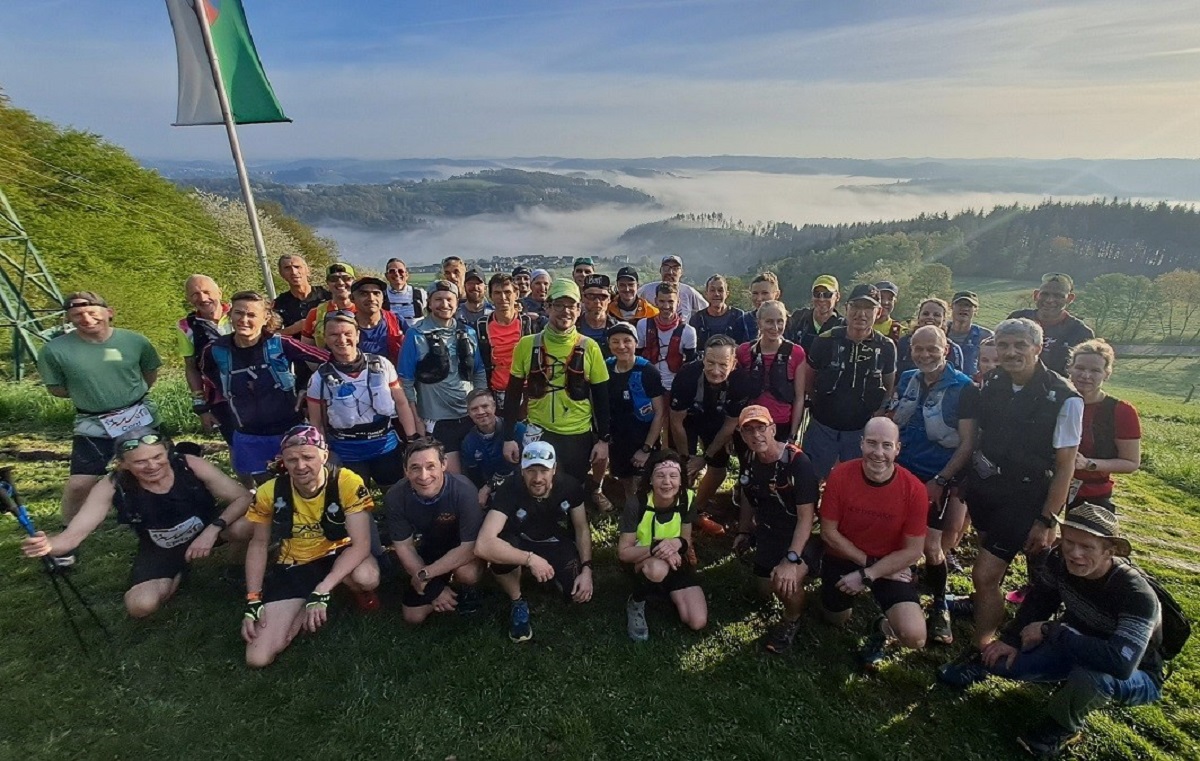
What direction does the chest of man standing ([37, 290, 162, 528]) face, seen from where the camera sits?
toward the camera

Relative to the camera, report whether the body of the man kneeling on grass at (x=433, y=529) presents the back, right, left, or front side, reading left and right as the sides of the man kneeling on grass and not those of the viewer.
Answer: front

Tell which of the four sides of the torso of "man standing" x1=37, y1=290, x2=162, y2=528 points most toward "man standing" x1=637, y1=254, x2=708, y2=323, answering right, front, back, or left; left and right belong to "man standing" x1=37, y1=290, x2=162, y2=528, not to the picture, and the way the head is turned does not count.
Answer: left

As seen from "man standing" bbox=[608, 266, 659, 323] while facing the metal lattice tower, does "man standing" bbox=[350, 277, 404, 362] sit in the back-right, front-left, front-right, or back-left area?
front-left

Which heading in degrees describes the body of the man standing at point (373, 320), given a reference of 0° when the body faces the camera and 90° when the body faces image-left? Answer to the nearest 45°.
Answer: approximately 0°

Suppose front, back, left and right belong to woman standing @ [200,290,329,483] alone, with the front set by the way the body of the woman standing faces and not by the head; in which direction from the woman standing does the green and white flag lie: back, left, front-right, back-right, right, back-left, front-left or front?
back

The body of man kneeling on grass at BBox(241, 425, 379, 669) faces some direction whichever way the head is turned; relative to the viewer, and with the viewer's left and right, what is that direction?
facing the viewer

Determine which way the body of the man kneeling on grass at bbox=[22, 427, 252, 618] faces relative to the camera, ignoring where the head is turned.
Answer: toward the camera

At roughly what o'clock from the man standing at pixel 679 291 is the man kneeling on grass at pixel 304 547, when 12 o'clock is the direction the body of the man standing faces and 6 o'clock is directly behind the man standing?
The man kneeling on grass is roughly at 1 o'clock from the man standing.

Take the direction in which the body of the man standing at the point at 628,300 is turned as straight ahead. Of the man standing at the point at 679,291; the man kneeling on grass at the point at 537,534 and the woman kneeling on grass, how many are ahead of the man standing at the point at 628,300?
2

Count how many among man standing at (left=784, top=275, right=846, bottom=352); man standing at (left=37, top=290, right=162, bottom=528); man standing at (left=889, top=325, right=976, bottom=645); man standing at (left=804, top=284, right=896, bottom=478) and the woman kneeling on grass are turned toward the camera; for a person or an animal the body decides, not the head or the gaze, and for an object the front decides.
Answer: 5

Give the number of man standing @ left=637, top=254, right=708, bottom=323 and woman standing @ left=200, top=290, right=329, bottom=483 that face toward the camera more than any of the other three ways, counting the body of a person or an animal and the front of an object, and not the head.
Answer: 2

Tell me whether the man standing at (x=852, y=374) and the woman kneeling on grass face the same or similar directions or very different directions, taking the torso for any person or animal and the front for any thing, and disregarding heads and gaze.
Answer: same or similar directions

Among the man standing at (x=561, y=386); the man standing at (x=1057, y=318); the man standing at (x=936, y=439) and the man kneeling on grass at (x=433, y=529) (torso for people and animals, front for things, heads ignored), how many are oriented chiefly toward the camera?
4

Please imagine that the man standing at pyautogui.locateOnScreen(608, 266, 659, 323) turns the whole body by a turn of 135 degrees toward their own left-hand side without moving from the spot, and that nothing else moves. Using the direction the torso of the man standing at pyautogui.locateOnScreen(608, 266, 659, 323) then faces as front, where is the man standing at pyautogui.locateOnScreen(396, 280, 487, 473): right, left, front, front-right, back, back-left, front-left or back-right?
back

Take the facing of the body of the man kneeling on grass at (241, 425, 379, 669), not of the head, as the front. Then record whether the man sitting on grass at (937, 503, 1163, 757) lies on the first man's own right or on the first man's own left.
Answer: on the first man's own left

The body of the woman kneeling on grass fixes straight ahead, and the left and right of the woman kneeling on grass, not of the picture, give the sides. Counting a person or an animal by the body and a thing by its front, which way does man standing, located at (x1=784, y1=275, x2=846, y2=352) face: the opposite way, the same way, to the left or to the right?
the same way

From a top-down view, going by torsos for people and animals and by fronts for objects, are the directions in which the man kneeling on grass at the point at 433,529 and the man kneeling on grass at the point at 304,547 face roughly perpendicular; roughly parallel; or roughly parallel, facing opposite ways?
roughly parallel

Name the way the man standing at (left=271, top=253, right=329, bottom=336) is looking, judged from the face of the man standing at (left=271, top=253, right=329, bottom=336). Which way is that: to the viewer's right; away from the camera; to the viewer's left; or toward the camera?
toward the camera

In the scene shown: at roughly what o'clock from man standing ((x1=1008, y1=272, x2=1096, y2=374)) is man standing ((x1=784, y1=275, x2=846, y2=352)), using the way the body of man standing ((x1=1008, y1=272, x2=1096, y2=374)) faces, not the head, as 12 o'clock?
man standing ((x1=784, y1=275, x2=846, y2=352)) is roughly at 2 o'clock from man standing ((x1=1008, y1=272, x2=1096, y2=374)).
